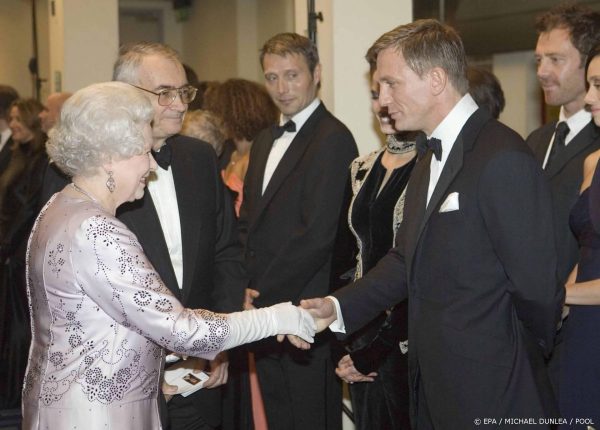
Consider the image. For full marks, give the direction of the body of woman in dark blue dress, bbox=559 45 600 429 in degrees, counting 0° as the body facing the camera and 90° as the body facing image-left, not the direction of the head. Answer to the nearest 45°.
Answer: approximately 45°

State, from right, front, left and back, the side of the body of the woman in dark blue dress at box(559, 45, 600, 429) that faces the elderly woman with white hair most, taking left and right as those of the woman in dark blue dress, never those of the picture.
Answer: front

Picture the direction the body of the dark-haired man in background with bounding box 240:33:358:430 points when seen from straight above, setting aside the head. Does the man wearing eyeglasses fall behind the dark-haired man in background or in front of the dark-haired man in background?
in front

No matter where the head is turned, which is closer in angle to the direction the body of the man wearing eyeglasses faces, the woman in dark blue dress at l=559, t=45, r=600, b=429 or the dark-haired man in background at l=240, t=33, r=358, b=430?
the woman in dark blue dress

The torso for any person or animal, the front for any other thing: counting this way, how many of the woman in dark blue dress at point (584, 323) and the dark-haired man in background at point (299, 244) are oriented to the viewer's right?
0

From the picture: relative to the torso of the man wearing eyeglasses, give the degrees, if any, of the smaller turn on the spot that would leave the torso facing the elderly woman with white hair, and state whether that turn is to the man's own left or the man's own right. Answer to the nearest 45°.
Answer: approximately 45° to the man's own right

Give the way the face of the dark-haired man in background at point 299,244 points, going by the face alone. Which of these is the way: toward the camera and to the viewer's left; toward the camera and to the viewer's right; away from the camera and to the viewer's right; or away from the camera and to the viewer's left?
toward the camera and to the viewer's left
